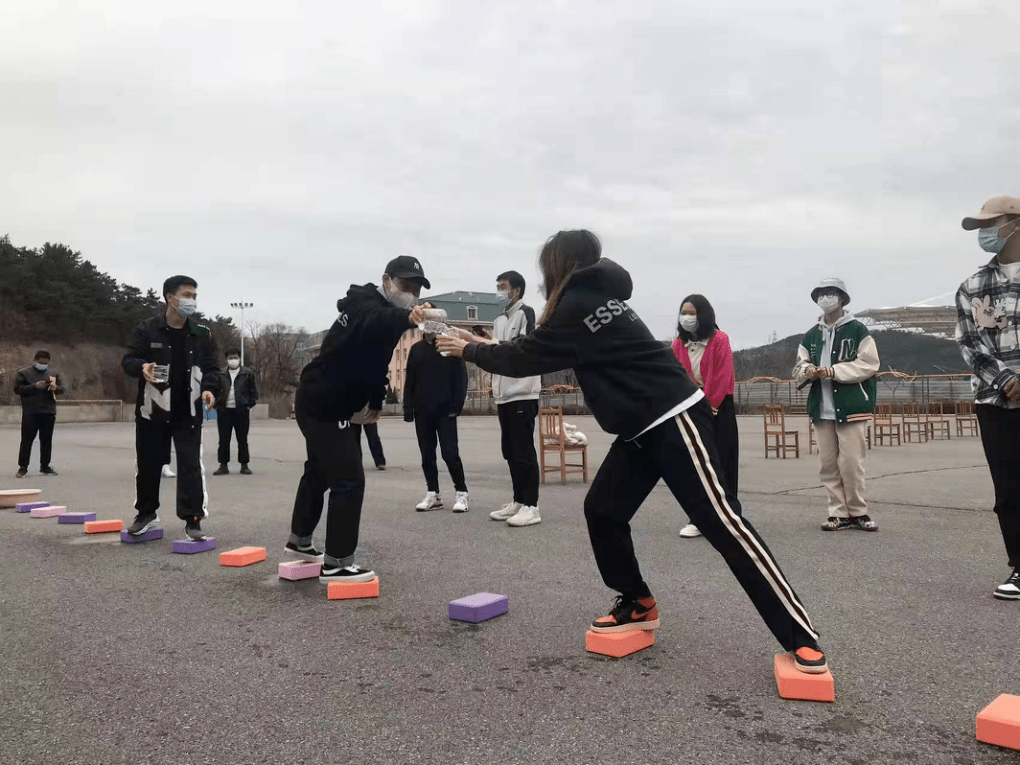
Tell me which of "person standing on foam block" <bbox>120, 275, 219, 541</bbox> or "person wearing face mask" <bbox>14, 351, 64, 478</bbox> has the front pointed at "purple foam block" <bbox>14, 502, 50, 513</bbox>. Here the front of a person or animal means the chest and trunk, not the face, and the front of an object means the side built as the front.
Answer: the person wearing face mask

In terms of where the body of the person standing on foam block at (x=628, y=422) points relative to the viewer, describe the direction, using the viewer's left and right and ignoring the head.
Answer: facing to the left of the viewer

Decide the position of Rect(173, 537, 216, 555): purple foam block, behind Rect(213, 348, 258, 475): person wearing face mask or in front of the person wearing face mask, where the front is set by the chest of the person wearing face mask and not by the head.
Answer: in front

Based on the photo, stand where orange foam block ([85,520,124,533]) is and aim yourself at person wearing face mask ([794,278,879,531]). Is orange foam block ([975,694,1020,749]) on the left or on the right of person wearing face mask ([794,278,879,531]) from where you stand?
right

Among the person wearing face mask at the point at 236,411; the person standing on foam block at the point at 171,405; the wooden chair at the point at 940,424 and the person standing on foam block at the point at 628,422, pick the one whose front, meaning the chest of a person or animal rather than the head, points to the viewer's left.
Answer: the person standing on foam block at the point at 628,422

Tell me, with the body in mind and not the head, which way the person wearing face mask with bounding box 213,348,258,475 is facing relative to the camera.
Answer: toward the camera

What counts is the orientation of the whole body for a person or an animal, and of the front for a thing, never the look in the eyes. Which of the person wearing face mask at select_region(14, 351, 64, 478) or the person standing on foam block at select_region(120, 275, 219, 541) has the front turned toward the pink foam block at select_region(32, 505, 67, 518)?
the person wearing face mask

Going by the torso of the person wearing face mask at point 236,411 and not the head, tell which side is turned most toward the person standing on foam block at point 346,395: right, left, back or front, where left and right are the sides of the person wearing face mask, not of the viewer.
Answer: front

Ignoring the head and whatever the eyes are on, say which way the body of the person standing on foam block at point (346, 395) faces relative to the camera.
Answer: to the viewer's right

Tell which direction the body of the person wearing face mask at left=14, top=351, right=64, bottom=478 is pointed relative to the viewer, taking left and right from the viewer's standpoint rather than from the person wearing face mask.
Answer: facing the viewer

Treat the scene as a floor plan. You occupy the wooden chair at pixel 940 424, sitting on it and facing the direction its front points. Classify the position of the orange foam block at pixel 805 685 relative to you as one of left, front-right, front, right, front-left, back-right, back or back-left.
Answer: front-right

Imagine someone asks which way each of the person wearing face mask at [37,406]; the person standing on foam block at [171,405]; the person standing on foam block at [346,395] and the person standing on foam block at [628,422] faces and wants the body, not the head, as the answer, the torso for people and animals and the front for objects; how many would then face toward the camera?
2

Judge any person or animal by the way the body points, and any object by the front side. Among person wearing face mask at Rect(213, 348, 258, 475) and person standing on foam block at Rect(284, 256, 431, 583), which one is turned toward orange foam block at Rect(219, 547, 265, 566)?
the person wearing face mask

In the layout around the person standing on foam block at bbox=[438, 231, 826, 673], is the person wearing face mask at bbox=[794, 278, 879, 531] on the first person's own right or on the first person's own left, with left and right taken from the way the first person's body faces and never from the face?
on the first person's own right

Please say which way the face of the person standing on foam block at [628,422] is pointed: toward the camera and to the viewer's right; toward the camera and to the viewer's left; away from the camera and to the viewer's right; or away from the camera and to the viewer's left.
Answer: away from the camera and to the viewer's left

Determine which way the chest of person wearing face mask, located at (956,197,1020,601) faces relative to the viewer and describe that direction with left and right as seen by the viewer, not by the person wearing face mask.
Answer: facing the viewer and to the left of the viewer

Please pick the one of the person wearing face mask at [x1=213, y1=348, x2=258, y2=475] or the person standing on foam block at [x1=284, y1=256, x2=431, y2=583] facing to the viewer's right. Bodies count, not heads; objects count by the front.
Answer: the person standing on foam block
